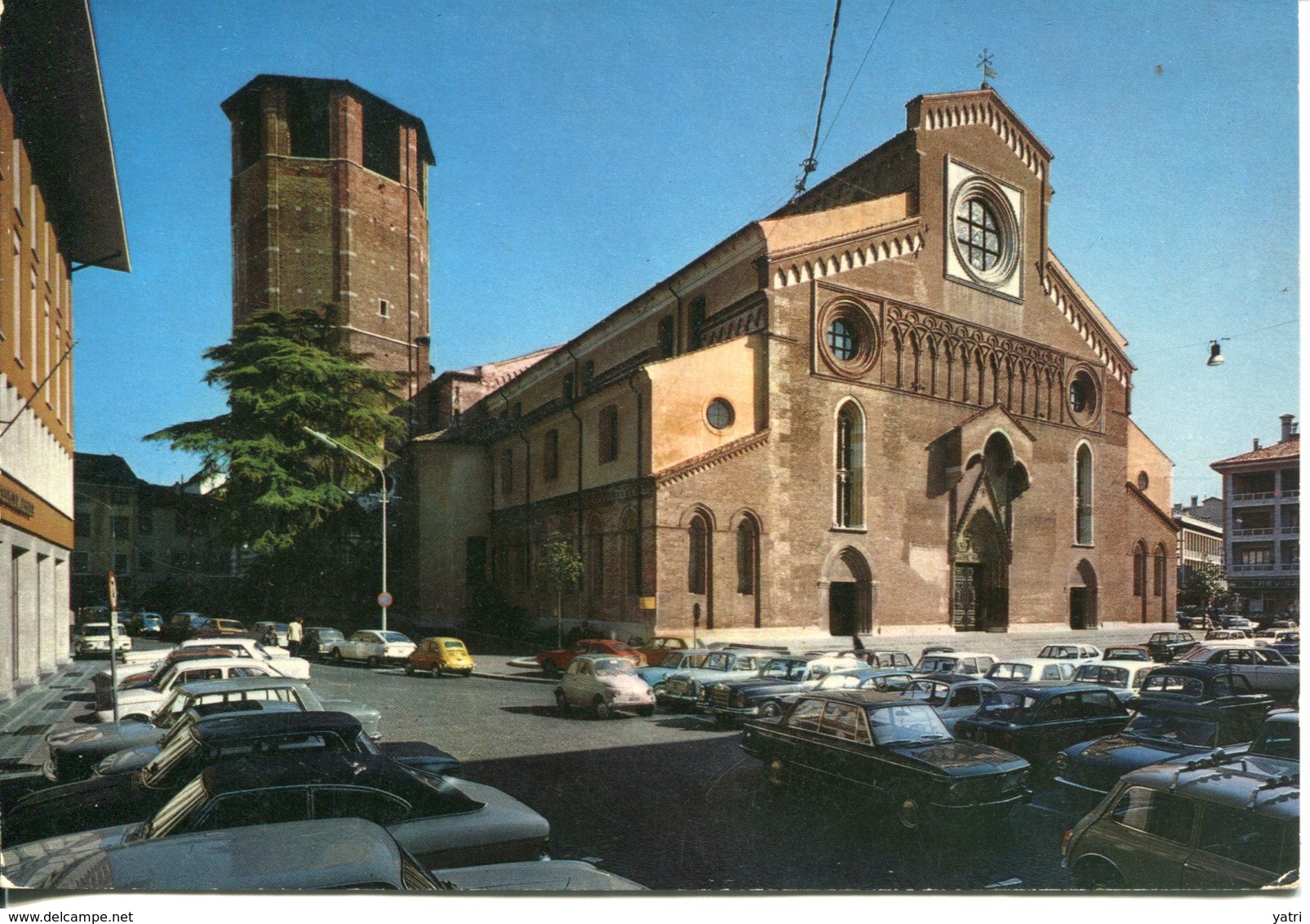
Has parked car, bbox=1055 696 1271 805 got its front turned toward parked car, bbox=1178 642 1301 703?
no

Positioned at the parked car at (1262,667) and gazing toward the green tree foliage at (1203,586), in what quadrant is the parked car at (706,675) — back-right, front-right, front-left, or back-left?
back-left

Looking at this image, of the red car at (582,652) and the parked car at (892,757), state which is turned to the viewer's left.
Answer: the red car

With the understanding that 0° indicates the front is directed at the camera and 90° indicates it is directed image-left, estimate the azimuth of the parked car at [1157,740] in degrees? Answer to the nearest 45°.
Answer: approximately 45°

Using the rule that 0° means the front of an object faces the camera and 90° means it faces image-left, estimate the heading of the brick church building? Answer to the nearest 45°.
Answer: approximately 315°

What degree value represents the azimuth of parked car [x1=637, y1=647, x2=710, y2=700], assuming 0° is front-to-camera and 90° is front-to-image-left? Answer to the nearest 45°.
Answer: approximately 45°

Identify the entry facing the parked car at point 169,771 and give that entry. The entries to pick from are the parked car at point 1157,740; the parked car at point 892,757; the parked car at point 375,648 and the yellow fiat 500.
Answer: the parked car at point 1157,740
